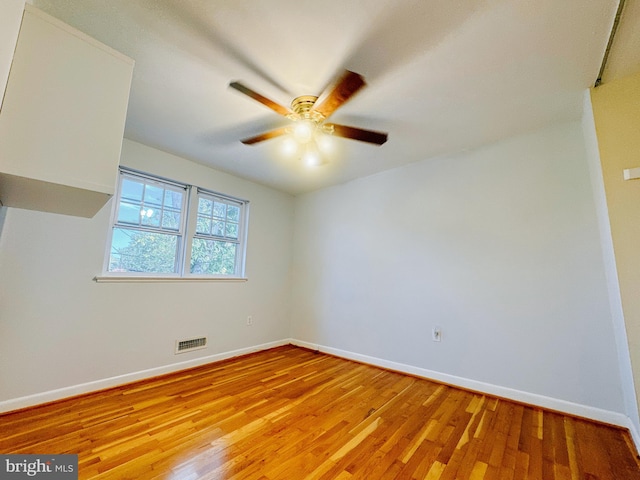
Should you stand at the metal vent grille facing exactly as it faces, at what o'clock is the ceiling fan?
The ceiling fan is roughly at 1 o'clock from the metal vent grille.

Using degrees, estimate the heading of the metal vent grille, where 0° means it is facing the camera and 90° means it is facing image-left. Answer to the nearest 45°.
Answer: approximately 315°

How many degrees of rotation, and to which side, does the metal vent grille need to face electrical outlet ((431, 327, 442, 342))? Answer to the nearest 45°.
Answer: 0° — it already faces it
